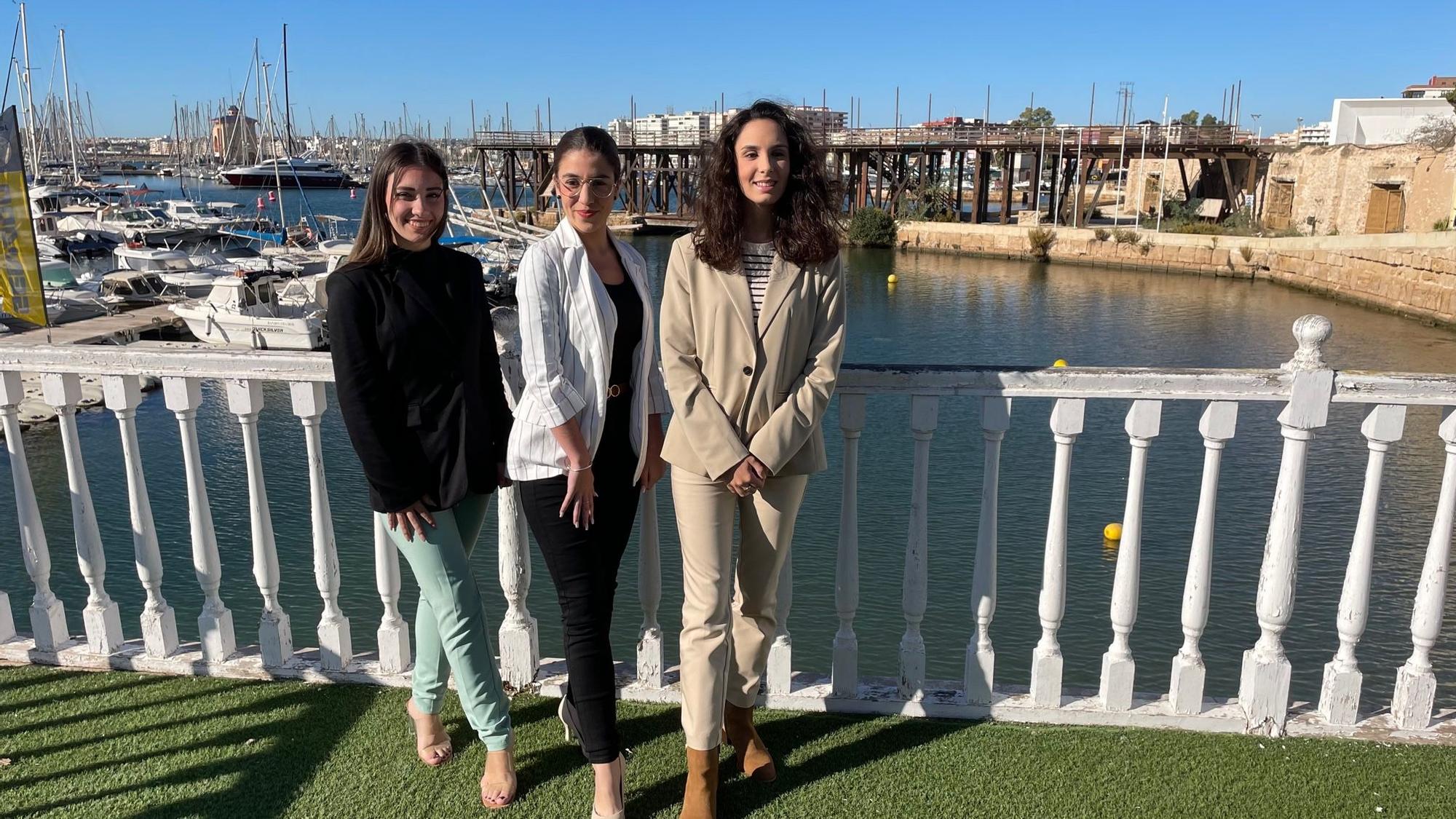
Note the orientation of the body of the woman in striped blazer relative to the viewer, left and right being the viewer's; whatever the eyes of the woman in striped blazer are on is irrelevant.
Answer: facing the viewer and to the right of the viewer

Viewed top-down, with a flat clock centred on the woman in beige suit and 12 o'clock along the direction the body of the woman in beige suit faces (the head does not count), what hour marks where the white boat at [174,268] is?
The white boat is roughly at 5 o'clock from the woman in beige suit.

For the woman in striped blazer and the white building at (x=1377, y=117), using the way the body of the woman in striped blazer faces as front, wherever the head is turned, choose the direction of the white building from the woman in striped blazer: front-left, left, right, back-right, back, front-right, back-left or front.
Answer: left

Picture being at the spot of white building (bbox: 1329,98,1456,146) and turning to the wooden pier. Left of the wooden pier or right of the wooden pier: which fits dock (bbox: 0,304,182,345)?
left

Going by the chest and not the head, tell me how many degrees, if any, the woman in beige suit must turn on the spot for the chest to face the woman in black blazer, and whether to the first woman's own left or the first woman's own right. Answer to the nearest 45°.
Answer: approximately 90° to the first woman's own right

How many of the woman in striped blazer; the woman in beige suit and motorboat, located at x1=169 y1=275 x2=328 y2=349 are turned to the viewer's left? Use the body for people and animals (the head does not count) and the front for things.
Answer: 1

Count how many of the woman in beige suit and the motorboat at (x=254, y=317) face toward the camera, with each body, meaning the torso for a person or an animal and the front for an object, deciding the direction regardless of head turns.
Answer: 1

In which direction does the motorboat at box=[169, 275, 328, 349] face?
to the viewer's left

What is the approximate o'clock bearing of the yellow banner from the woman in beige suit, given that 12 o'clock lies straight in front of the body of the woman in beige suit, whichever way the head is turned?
The yellow banner is roughly at 4 o'clock from the woman in beige suit.

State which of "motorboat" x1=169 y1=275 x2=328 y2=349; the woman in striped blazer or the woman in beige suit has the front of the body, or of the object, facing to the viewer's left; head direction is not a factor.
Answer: the motorboat

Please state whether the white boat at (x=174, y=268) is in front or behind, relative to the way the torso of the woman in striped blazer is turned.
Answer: behind
